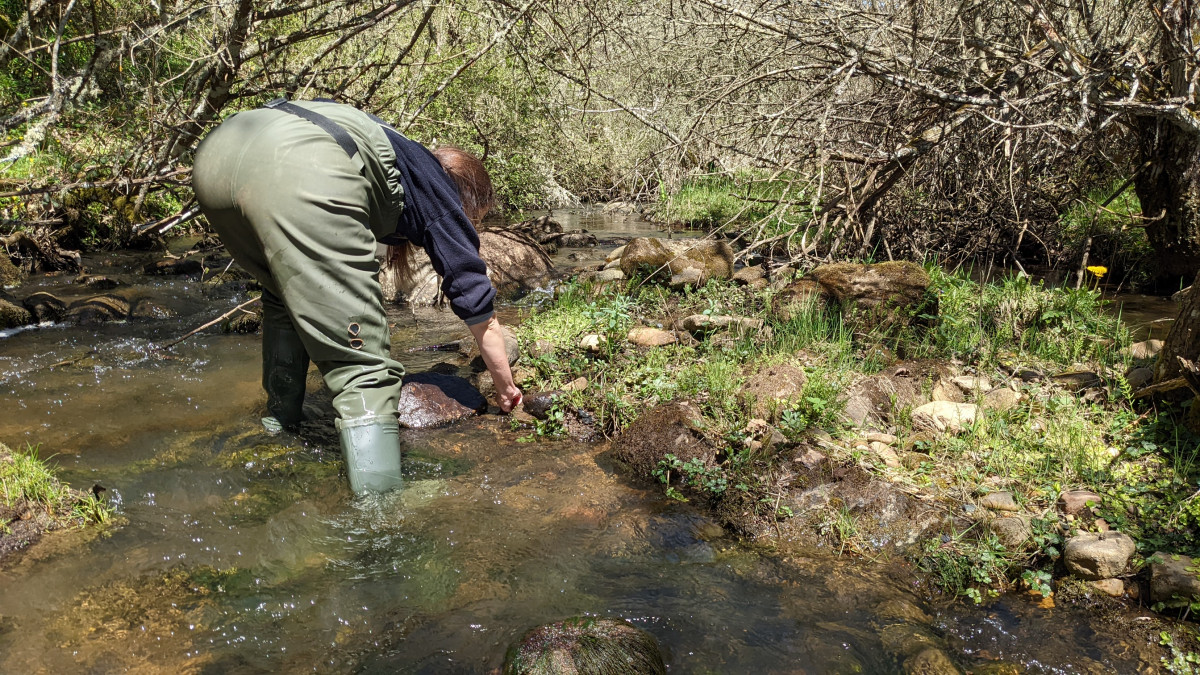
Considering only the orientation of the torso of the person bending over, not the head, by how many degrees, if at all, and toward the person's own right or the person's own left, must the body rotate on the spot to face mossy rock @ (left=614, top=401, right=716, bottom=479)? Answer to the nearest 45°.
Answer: approximately 45° to the person's own right

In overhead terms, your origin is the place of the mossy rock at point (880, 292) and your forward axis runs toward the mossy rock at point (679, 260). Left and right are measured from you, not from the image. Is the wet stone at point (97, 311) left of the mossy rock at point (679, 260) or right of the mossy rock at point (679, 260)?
left

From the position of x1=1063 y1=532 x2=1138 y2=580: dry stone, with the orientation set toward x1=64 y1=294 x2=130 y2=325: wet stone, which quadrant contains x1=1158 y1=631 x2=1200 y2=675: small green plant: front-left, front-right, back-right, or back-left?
back-left

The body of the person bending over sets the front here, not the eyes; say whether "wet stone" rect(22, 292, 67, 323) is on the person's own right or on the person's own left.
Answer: on the person's own left

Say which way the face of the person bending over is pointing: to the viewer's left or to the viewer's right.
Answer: to the viewer's right

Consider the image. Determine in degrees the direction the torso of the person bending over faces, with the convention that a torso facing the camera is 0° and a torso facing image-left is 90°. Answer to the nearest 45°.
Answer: approximately 225°

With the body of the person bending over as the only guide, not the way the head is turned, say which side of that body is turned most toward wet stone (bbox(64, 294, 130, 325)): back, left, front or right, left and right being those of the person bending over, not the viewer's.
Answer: left

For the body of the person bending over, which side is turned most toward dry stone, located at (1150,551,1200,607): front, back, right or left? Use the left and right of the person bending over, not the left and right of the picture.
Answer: right

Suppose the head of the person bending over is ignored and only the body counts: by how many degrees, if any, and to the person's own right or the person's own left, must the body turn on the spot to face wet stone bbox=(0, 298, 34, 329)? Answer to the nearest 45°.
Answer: approximately 90° to the person's own left
